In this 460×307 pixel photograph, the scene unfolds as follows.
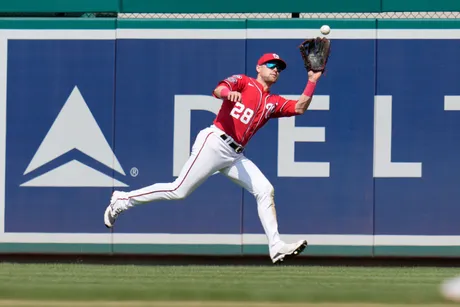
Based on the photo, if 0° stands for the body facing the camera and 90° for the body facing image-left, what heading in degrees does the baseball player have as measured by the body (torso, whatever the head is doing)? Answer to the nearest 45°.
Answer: approximately 315°
